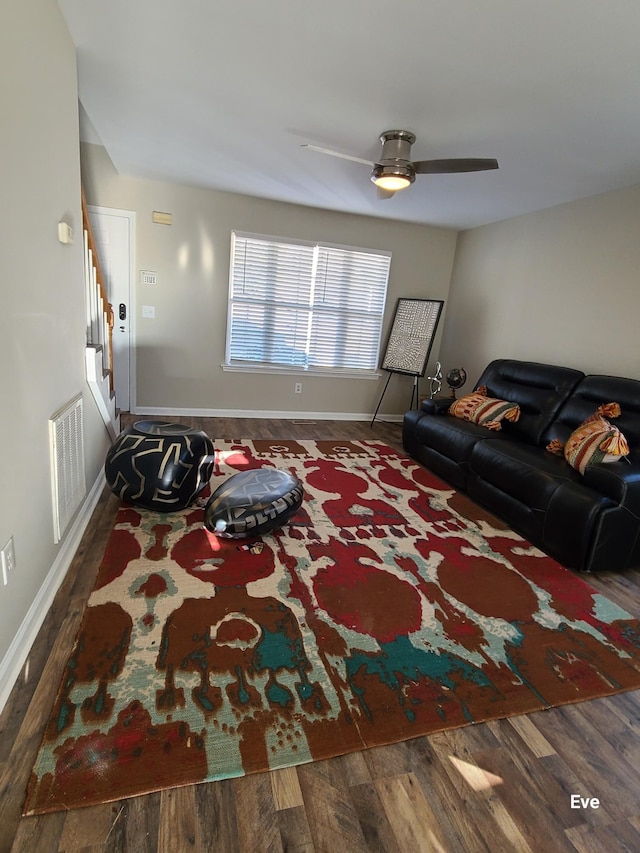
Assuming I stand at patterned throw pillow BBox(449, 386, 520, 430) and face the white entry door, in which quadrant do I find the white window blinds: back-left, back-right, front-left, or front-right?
front-right

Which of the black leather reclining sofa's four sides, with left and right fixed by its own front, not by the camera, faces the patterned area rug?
front

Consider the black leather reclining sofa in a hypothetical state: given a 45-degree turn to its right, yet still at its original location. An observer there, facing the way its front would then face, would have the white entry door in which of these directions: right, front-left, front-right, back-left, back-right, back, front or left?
front

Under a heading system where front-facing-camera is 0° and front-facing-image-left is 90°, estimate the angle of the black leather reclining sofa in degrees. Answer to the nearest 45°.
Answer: approximately 45°

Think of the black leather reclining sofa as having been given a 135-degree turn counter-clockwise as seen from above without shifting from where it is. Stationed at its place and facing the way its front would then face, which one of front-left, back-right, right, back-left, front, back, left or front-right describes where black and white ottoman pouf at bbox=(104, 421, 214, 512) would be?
back-right

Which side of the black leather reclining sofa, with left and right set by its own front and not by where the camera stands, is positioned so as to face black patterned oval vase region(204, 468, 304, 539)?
front

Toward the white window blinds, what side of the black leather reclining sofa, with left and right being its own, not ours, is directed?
right

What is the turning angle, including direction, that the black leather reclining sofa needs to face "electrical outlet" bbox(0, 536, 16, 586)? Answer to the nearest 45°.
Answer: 0° — it already faces it

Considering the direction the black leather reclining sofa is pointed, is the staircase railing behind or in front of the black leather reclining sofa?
in front

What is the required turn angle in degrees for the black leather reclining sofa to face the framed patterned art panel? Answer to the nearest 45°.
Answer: approximately 90° to its right

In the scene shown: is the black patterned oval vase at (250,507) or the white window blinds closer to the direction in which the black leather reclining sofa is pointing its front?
the black patterned oval vase
